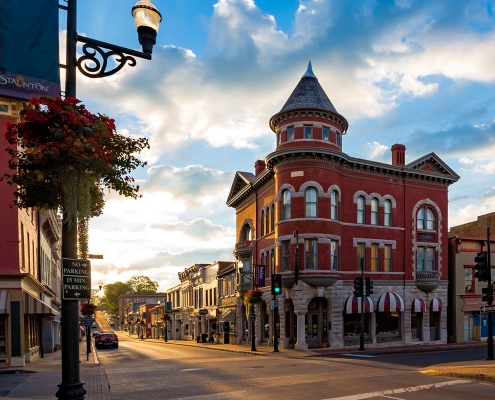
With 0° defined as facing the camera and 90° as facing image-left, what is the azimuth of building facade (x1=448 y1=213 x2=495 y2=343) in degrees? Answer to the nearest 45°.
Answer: approximately 0°

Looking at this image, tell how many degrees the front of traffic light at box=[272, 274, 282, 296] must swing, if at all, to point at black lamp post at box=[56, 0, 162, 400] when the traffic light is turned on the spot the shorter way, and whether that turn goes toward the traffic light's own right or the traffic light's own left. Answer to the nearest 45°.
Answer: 0° — it already faces it

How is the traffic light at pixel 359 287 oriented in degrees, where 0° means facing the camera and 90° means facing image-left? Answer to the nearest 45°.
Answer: approximately 0°

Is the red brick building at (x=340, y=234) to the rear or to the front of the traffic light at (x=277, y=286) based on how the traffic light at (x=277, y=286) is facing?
to the rear

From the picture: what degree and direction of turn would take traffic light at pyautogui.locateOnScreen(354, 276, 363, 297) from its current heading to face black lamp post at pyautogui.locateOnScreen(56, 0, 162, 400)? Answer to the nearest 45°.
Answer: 0° — it already faces it

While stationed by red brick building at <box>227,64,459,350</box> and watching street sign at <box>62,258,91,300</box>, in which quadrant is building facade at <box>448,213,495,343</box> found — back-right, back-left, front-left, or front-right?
back-left

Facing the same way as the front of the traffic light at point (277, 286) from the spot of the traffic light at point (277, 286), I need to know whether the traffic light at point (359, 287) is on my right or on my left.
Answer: on my left
